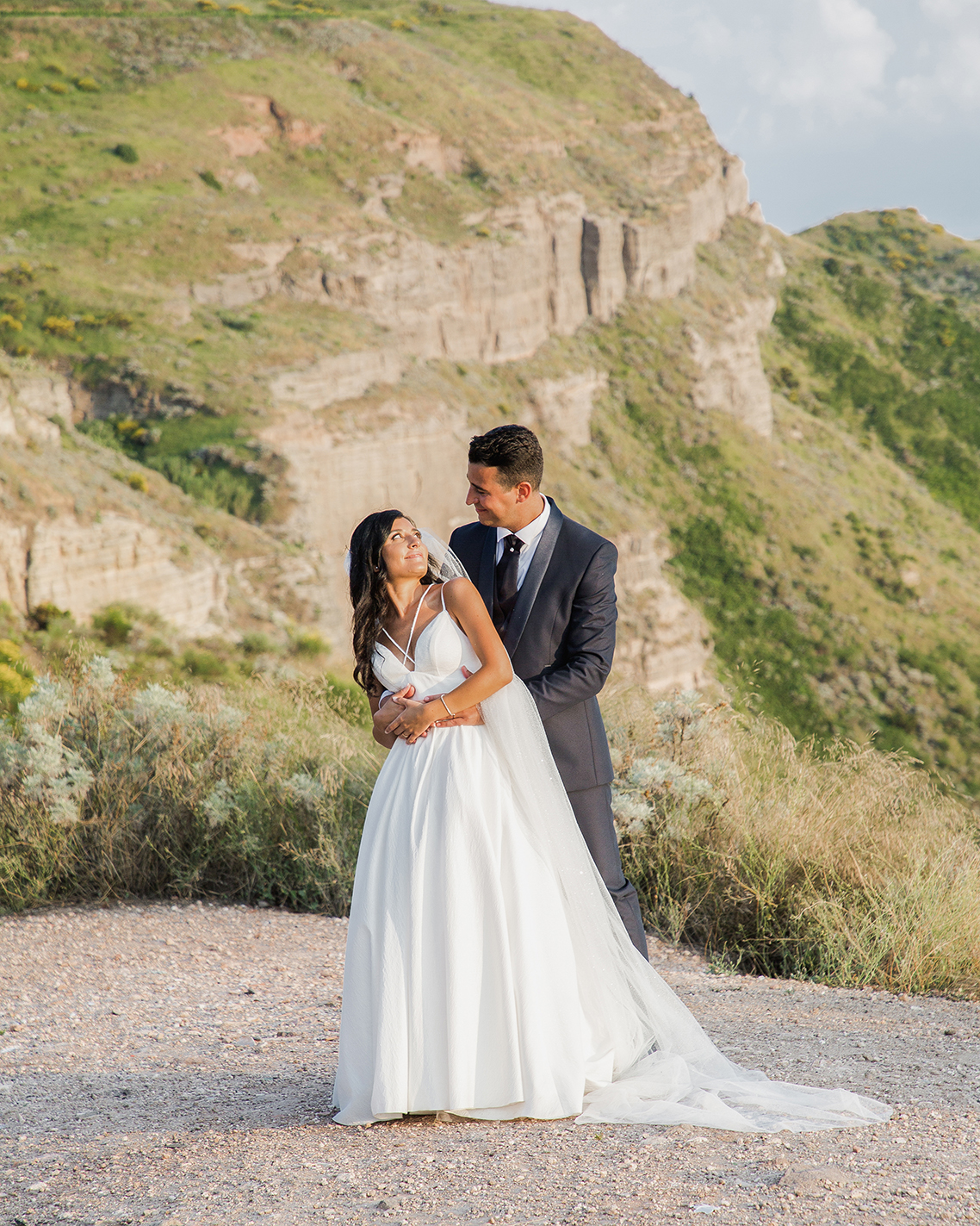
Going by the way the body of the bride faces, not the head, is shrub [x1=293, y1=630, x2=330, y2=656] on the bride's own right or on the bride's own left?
on the bride's own right

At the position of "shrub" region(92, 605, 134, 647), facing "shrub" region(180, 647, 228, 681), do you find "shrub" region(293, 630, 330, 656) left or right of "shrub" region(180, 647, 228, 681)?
left

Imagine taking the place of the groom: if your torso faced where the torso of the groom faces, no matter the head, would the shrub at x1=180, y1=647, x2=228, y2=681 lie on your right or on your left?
on your right

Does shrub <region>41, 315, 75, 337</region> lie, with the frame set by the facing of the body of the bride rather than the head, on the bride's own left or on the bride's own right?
on the bride's own right

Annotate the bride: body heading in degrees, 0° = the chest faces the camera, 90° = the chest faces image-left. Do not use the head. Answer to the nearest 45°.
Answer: approximately 45°

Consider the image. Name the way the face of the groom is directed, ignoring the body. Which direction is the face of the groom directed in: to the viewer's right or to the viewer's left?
to the viewer's left

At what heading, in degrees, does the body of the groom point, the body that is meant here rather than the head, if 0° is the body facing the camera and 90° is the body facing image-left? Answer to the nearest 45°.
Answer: approximately 45°

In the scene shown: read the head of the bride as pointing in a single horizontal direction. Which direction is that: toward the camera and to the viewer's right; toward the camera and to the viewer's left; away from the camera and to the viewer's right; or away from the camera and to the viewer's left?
toward the camera and to the viewer's right

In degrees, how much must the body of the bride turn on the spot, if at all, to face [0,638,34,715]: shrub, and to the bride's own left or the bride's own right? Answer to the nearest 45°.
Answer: approximately 90° to the bride's own right
